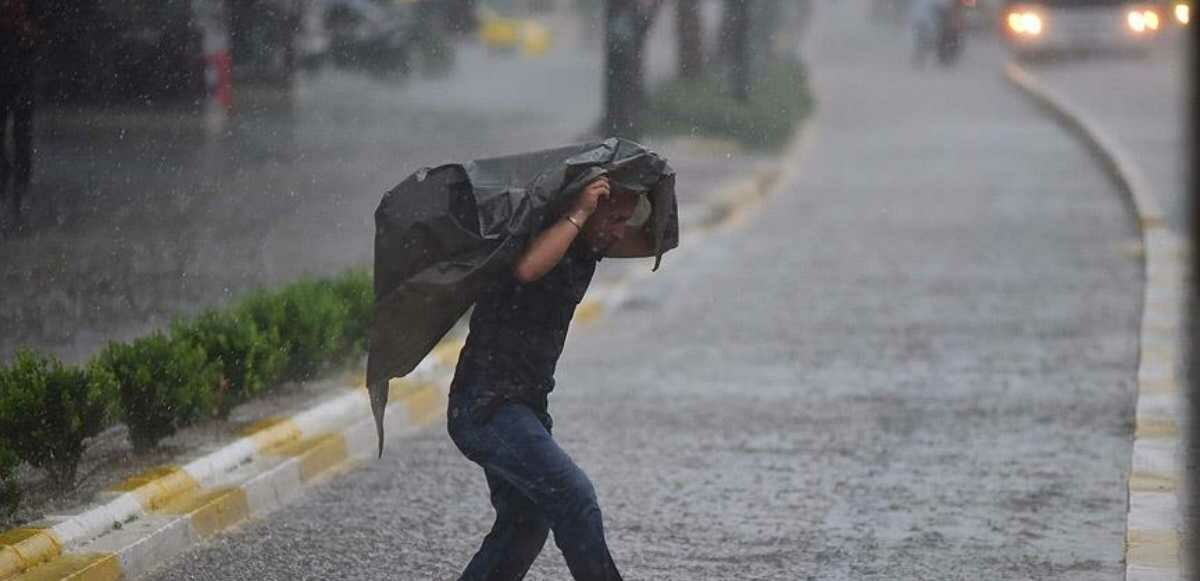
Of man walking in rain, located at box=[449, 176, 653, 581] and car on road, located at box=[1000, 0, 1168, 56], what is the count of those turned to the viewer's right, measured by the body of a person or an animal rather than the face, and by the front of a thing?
1

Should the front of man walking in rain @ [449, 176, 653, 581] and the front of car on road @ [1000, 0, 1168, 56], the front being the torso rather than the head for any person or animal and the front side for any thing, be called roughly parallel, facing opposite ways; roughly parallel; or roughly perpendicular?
roughly perpendicular

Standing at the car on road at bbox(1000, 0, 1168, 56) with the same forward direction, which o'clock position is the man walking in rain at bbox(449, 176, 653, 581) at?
The man walking in rain is roughly at 12 o'clock from the car on road.

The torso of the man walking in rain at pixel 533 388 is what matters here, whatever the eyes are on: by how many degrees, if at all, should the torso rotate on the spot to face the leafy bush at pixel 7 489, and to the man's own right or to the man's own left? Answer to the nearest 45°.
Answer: approximately 135° to the man's own left

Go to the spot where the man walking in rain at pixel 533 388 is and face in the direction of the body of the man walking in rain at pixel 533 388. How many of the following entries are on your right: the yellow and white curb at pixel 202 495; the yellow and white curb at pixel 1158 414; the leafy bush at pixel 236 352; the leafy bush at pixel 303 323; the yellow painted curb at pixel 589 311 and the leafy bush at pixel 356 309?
0

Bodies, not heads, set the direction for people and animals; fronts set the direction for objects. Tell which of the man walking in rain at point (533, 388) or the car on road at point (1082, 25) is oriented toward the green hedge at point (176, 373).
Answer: the car on road

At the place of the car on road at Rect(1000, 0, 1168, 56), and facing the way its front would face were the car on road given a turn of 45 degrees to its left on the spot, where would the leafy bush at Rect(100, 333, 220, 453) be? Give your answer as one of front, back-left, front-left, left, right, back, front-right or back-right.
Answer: front-right

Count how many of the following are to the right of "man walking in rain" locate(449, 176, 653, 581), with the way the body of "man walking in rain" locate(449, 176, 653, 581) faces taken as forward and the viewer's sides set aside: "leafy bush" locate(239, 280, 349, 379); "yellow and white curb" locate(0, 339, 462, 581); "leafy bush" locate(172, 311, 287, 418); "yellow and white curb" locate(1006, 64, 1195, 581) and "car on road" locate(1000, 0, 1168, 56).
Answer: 0

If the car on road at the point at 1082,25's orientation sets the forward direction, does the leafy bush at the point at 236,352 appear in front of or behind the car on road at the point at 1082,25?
in front

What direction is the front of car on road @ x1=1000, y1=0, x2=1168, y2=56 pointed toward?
toward the camera

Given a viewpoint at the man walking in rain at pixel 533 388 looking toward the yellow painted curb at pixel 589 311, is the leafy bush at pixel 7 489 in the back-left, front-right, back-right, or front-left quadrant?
front-left

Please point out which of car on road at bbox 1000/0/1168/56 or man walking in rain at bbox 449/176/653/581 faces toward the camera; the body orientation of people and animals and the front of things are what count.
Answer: the car on road

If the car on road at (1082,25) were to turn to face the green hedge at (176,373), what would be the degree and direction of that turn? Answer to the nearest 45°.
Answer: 0° — it already faces it

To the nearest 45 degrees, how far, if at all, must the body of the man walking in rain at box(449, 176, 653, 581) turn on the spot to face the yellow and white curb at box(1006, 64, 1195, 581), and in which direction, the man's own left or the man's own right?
approximately 45° to the man's own left

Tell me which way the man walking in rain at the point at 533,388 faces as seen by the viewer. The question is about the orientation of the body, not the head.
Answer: to the viewer's right

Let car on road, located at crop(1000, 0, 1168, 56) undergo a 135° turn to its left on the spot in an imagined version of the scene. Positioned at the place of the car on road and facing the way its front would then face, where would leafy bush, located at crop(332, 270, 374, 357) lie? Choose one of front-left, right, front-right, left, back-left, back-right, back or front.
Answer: back-right

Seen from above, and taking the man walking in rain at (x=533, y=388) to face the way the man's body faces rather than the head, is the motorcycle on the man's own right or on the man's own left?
on the man's own left
